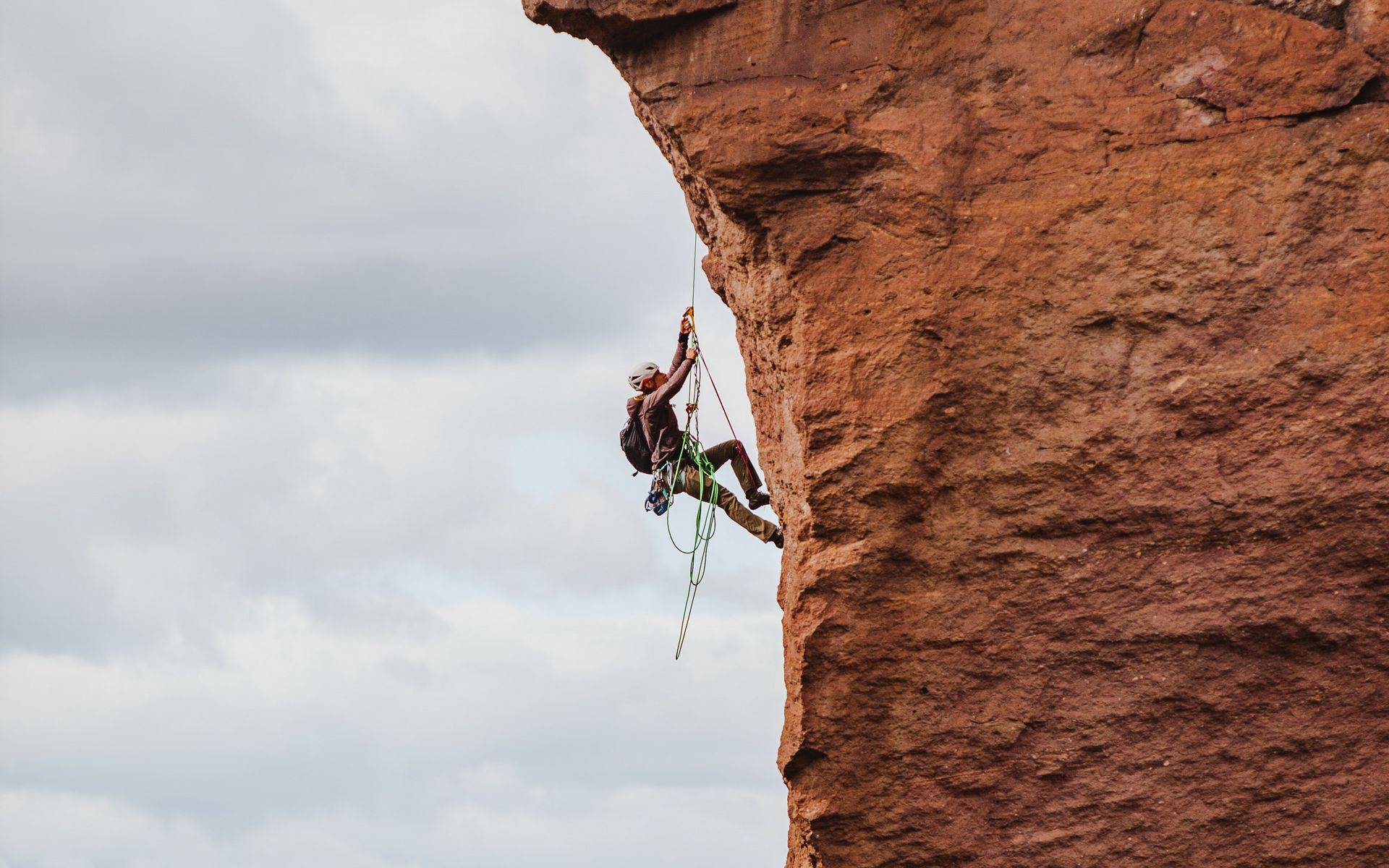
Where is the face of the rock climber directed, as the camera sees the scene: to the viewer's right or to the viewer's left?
to the viewer's right

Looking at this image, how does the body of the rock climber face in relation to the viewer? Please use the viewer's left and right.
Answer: facing to the right of the viewer
